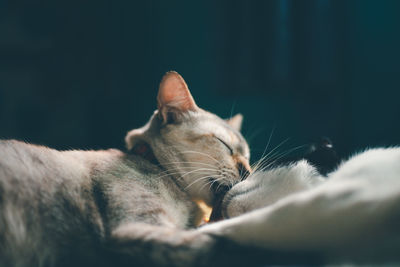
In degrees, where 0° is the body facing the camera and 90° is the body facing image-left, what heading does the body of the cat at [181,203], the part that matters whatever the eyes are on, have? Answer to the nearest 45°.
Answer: approximately 270°
